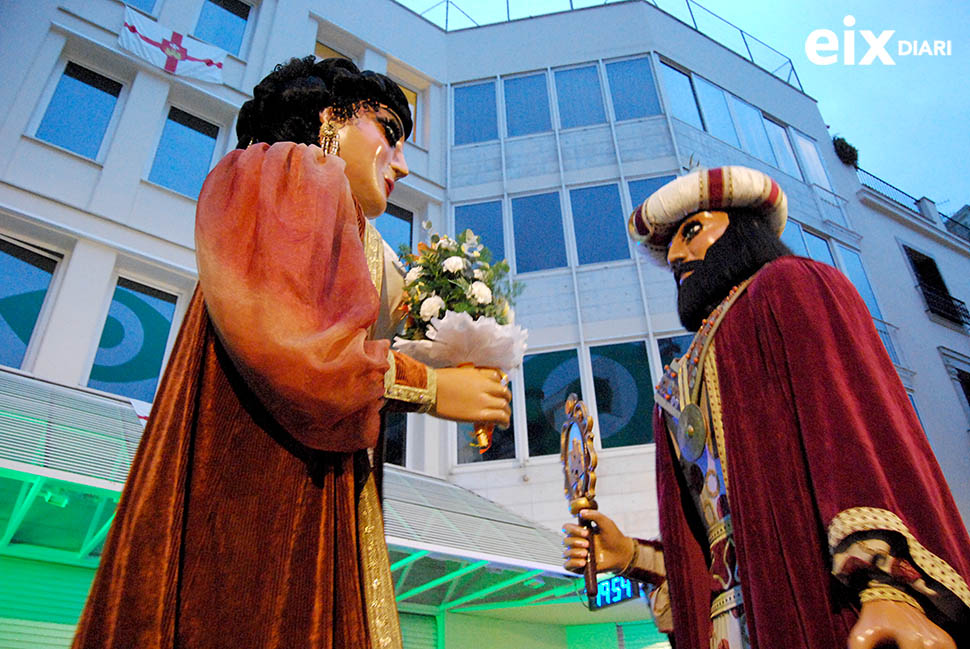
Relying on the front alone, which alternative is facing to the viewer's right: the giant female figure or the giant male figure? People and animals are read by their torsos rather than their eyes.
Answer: the giant female figure

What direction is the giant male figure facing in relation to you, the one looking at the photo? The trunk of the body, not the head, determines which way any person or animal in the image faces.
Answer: facing the viewer and to the left of the viewer

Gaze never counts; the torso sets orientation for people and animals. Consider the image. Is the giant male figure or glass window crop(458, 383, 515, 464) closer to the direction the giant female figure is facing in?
the giant male figure

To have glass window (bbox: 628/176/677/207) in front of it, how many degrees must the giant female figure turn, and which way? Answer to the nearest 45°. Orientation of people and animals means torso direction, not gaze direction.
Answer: approximately 45° to its left

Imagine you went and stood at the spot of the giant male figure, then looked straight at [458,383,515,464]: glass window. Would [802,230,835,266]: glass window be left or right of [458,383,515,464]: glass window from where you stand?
right

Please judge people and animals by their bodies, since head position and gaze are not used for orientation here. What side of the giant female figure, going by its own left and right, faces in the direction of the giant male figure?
front

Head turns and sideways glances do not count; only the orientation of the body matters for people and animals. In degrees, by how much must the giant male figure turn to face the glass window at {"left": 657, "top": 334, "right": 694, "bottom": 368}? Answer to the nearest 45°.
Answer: approximately 135° to its right

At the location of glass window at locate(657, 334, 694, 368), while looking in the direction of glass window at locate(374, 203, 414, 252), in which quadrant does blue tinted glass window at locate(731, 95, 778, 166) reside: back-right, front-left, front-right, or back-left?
back-right

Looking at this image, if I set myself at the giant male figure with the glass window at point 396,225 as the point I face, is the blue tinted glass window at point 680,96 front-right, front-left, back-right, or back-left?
front-right

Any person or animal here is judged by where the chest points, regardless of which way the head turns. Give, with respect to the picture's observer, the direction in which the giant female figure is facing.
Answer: facing to the right of the viewer

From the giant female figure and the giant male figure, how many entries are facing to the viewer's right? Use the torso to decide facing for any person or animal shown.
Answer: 1

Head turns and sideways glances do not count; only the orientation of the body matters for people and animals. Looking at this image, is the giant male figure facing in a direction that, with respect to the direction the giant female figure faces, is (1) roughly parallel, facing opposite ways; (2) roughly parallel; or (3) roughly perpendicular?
roughly parallel, facing opposite ways

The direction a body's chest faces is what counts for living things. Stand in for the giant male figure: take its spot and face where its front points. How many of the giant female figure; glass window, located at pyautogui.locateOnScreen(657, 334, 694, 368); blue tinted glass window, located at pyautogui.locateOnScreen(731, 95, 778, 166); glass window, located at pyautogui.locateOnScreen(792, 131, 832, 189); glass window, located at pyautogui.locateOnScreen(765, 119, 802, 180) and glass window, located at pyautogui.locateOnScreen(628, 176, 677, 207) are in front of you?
1

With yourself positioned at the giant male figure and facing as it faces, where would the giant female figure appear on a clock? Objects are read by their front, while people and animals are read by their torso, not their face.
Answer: The giant female figure is roughly at 12 o'clock from the giant male figure.

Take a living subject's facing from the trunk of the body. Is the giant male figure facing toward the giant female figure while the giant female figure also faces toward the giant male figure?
yes
